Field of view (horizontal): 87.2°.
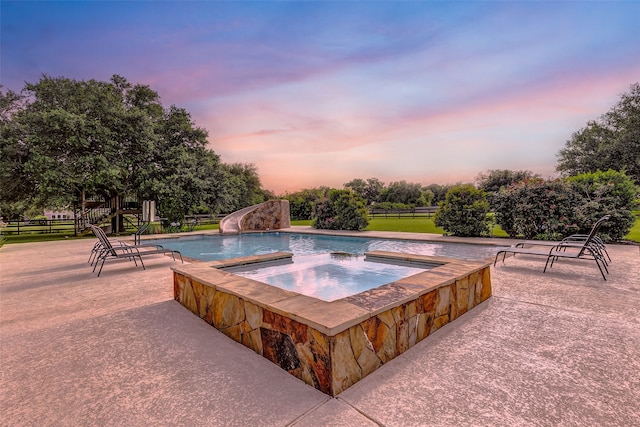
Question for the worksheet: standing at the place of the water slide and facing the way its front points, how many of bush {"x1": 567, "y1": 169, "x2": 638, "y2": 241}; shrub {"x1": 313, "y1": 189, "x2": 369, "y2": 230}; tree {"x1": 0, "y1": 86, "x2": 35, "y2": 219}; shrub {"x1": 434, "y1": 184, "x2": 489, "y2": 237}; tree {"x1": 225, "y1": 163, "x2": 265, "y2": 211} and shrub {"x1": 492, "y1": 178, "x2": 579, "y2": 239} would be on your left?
4

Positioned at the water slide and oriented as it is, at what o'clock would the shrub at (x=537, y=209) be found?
The shrub is roughly at 9 o'clock from the water slide.

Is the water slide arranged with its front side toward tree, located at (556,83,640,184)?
no

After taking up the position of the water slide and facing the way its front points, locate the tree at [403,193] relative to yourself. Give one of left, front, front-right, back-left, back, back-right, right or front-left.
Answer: back

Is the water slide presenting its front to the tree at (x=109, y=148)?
no

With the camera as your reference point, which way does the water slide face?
facing the viewer and to the left of the viewer

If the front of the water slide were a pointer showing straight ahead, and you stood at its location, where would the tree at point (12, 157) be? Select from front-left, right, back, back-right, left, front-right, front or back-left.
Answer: front-right

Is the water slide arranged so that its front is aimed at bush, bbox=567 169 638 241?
no

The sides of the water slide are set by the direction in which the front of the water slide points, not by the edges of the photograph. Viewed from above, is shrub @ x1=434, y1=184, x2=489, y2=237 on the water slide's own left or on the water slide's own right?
on the water slide's own left

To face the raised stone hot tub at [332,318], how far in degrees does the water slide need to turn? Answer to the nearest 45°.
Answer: approximately 45° to its left

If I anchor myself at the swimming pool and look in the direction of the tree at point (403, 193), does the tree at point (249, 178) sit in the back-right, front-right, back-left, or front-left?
front-left

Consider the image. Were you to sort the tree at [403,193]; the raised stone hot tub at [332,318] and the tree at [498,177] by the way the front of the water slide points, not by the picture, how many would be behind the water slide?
2

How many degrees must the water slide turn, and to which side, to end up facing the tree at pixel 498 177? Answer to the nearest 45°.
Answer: approximately 180°

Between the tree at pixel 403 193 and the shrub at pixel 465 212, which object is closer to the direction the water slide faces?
the shrub

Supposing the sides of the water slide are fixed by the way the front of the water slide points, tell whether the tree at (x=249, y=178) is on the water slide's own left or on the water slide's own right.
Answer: on the water slide's own right

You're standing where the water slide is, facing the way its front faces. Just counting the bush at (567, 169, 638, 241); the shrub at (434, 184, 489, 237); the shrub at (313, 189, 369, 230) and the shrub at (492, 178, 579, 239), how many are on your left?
4
